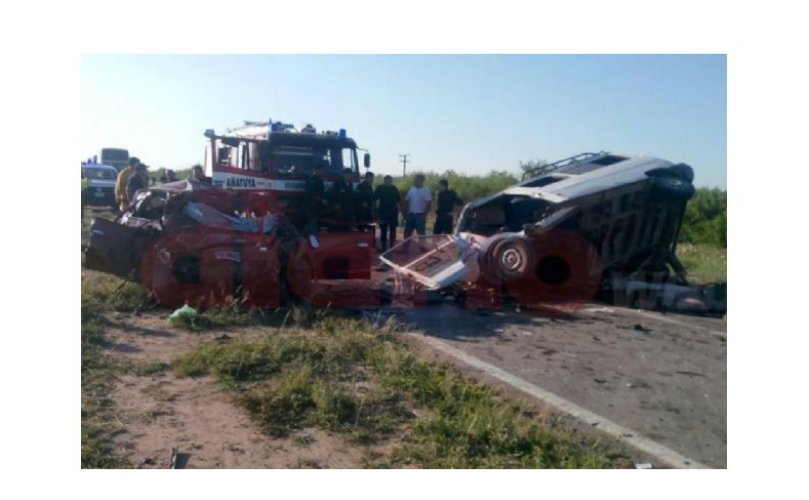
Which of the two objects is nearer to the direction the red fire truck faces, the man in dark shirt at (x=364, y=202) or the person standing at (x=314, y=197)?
the person standing

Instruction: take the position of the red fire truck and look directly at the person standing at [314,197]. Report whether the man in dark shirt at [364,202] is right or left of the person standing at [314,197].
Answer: left

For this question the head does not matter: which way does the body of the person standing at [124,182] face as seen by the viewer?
to the viewer's right

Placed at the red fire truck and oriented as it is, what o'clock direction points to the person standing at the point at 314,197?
The person standing is roughly at 12 o'clock from the red fire truck.

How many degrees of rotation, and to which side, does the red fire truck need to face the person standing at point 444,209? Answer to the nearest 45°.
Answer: approximately 45° to its left

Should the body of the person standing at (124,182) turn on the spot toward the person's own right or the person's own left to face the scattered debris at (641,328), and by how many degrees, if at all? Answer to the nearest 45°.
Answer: approximately 45° to the person's own right

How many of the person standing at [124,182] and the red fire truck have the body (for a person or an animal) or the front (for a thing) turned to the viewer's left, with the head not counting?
0

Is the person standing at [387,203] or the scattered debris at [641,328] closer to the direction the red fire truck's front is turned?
the scattered debris

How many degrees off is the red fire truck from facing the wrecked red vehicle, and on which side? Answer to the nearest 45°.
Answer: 0° — it already faces it

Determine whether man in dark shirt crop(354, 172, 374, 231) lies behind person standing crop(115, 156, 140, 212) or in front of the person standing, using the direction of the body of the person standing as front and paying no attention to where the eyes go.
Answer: in front

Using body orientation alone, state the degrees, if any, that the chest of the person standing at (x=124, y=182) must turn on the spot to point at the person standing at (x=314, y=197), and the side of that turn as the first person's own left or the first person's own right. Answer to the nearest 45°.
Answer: approximately 45° to the first person's own right

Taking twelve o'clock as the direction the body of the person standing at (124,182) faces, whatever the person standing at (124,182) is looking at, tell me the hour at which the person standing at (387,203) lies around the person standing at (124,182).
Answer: the person standing at (387,203) is roughly at 1 o'clock from the person standing at (124,182).

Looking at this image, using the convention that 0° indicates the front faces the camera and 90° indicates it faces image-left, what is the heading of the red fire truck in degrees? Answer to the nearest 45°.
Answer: approximately 315°
